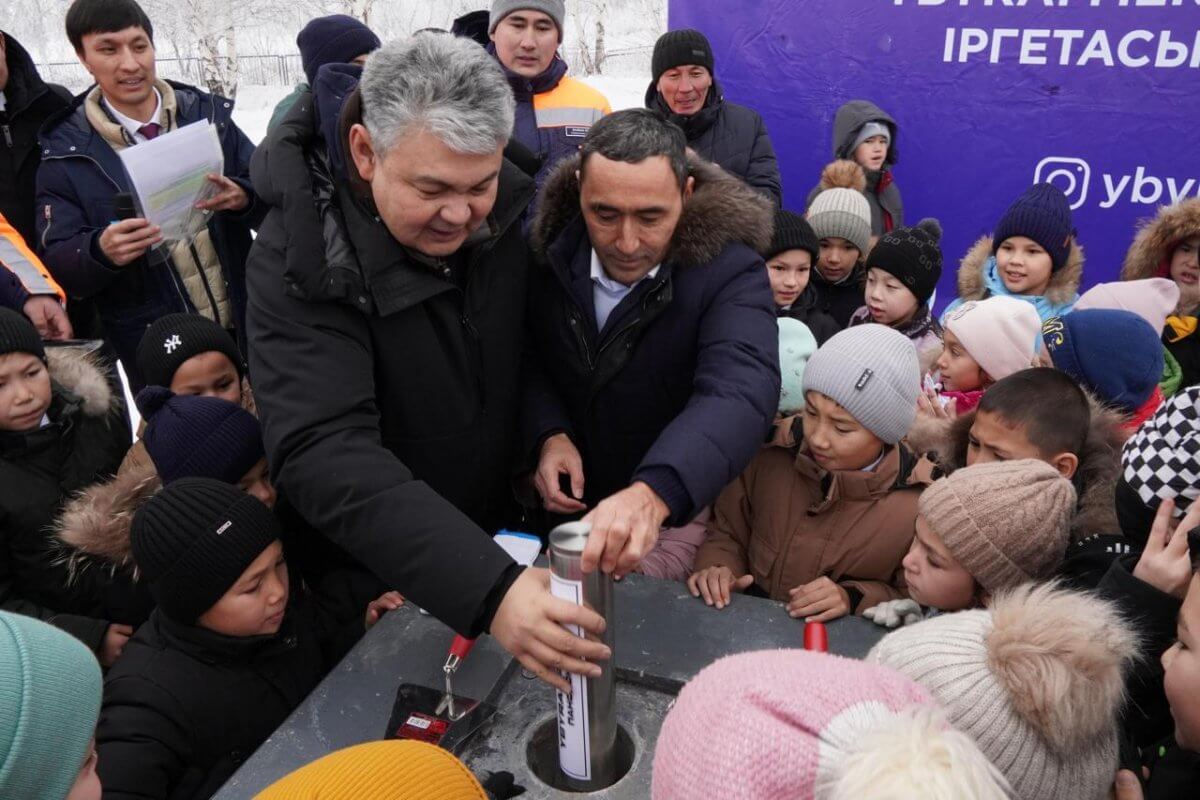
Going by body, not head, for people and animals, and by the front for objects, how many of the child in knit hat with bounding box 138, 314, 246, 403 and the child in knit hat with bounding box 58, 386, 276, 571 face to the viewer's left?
0

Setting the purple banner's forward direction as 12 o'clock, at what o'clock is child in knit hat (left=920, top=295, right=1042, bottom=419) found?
The child in knit hat is roughly at 12 o'clock from the purple banner.

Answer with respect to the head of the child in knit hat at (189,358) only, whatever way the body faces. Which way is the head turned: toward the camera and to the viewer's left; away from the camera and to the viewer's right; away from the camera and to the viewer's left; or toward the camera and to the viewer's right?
toward the camera and to the viewer's right

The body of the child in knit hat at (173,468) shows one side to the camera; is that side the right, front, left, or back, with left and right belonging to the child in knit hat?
right

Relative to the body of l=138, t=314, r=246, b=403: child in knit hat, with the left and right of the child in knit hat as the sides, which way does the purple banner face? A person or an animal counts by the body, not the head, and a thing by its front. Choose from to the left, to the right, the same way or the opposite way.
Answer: to the right

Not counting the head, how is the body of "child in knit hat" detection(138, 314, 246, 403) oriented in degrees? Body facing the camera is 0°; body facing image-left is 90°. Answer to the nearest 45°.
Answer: approximately 315°

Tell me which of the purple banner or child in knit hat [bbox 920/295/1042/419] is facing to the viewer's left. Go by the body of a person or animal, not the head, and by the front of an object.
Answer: the child in knit hat

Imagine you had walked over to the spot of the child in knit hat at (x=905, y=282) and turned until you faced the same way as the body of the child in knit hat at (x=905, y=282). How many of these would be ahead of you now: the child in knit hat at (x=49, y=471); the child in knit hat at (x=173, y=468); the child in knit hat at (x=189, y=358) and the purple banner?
3

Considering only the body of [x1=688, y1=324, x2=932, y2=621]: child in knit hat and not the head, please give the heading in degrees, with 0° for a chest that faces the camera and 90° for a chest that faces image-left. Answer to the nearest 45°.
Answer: approximately 45°
